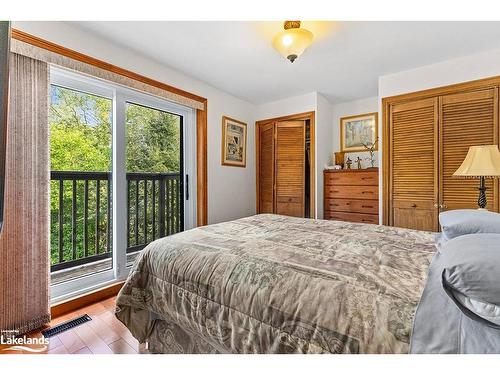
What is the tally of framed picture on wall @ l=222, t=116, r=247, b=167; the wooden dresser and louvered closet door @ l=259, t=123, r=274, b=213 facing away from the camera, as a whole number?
0

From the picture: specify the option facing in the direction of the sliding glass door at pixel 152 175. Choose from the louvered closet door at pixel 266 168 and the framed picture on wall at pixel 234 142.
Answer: the louvered closet door

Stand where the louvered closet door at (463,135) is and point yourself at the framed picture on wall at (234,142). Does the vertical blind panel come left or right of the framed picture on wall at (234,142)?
left

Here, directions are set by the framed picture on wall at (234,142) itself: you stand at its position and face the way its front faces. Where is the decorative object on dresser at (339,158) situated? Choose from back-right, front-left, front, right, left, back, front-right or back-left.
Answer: front-left

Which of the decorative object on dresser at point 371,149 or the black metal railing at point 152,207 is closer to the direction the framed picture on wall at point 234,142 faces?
the decorative object on dresser

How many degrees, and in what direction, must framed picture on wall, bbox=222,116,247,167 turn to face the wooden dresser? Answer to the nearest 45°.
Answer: approximately 45° to its left

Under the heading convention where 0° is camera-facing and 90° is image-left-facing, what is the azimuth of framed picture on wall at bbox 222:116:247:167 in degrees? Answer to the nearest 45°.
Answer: approximately 315°

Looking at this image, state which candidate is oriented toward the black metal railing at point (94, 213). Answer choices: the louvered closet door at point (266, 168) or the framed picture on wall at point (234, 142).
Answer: the louvered closet door

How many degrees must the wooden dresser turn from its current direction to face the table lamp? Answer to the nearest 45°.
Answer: approximately 45° to its left

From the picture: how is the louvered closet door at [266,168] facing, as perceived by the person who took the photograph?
facing the viewer and to the left of the viewer

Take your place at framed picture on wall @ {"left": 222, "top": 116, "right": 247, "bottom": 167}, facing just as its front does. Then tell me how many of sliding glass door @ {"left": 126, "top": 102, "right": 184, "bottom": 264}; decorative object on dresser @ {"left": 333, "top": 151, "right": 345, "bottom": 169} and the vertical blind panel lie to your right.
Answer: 2

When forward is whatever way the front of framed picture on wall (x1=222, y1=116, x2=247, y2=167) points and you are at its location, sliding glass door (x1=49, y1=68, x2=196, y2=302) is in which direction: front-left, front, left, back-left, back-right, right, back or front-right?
right

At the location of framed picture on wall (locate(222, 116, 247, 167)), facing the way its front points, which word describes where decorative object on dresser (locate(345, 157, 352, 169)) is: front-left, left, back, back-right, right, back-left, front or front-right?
front-left

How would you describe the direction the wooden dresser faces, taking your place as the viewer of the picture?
facing the viewer

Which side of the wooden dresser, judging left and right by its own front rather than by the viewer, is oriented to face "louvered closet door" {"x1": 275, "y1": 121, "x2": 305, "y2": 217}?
right

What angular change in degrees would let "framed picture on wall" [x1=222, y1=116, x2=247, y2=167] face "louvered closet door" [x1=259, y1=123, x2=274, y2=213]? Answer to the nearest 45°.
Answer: approximately 90° to its left

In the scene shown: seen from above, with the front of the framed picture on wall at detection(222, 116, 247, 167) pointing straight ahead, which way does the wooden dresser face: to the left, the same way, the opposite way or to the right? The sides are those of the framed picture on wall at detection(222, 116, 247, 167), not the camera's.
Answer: to the right

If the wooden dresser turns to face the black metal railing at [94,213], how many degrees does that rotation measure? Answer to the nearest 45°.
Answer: approximately 45° to its right

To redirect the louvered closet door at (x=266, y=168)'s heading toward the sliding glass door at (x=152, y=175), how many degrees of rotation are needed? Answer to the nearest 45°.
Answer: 0° — it already faces it
